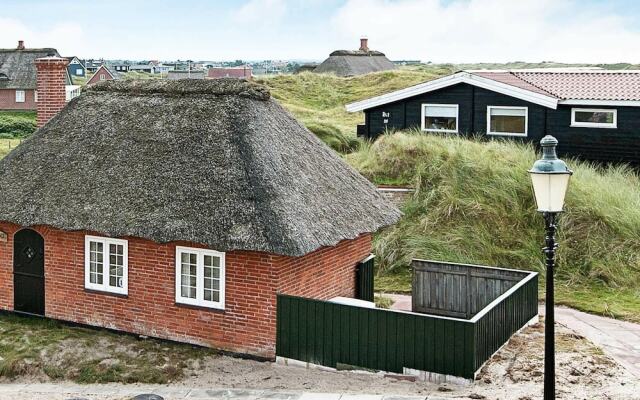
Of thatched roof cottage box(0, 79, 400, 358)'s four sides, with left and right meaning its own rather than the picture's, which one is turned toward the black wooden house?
back

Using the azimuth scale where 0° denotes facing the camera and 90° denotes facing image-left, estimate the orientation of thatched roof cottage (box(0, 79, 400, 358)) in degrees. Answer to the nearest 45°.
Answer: approximately 45°

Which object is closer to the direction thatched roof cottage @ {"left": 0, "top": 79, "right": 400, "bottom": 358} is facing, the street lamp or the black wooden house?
the street lamp

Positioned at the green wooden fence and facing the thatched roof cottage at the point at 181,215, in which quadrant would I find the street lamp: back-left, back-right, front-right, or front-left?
back-left

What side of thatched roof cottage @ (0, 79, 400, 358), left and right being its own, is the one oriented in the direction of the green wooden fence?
left

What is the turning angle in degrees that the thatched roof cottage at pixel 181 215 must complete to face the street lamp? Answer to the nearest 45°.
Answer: approximately 90° to its left
